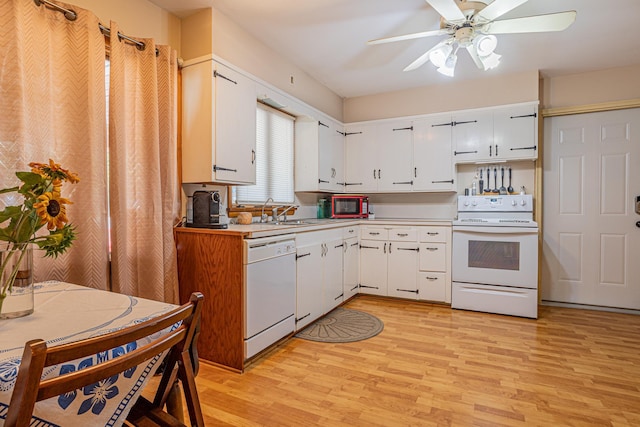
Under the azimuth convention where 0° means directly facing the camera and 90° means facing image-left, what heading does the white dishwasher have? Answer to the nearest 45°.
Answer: approximately 315°

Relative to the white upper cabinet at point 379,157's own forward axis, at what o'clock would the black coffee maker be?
The black coffee maker is roughly at 1 o'clock from the white upper cabinet.

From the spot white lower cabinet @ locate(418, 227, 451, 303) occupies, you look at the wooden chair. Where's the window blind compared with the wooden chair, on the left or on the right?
right

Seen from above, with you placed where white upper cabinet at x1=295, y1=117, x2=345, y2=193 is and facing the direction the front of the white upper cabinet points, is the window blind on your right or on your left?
on your right

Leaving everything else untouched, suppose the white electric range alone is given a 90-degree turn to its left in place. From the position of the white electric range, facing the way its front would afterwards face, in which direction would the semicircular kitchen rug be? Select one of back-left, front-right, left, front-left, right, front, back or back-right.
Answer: back-right

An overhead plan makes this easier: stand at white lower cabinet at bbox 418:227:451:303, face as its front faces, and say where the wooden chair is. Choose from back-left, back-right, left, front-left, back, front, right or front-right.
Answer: front

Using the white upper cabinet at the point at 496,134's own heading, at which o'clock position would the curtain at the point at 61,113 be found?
The curtain is roughly at 1 o'clock from the white upper cabinet.

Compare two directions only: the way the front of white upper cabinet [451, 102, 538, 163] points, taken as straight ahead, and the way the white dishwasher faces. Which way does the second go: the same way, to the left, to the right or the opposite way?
to the left

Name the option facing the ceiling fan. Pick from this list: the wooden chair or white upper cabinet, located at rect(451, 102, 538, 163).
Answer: the white upper cabinet

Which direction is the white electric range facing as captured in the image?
toward the camera

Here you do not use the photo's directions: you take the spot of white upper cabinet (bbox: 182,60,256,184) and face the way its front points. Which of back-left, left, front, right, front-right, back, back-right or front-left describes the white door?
front-left

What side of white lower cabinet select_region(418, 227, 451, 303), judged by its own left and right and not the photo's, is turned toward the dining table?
front

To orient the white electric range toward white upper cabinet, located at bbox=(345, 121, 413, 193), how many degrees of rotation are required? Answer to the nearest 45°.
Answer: approximately 90° to its right

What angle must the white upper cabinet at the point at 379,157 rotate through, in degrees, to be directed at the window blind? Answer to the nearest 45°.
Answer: approximately 45° to its right

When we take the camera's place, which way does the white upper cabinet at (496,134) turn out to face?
facing the viewer

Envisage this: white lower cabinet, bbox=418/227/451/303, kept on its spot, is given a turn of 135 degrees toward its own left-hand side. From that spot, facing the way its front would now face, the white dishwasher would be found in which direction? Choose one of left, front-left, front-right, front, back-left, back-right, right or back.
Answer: back

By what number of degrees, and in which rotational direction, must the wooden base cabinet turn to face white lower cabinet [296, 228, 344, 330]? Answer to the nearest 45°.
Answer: approximately 90° to its left

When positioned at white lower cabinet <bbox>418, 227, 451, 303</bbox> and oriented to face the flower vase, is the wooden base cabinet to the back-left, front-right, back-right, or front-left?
front-right

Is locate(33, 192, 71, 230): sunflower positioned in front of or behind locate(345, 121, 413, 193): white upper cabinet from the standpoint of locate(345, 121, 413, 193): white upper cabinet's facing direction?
in front

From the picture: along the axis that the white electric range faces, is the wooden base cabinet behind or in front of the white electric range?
in front
